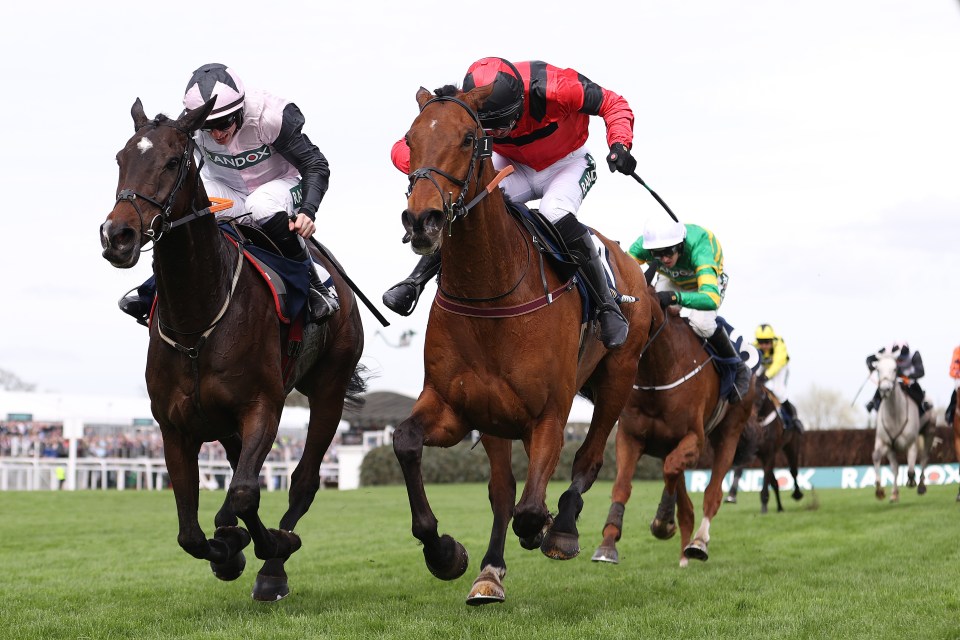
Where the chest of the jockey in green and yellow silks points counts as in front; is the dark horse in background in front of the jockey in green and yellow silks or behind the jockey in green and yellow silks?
behind

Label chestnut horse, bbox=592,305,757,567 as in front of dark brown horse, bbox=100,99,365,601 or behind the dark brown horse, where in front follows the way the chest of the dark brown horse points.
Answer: behind

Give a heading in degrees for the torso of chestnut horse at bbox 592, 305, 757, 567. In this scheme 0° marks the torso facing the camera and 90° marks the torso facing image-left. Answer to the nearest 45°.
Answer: approximately 45°

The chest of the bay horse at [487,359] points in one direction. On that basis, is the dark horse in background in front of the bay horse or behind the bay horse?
behind

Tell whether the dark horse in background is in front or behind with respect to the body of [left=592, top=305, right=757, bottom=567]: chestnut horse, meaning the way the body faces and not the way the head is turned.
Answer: behind

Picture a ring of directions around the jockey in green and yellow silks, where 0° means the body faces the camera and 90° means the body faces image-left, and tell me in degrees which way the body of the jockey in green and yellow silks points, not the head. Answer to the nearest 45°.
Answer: approximately 45°

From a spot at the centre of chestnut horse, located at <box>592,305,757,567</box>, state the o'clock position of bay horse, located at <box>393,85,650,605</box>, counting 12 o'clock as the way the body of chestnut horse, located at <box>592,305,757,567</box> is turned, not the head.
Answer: bay horse, located at <box>393,85,650,605</box> is roughly at 11 o'clock from chestnut horse, located at <box>592,305,757,567</box>.

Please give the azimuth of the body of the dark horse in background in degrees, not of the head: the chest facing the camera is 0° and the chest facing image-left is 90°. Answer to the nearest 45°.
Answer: approximately 45°

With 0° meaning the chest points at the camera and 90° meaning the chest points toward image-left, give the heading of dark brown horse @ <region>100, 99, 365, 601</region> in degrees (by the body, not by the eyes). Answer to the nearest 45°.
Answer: approximately 45°

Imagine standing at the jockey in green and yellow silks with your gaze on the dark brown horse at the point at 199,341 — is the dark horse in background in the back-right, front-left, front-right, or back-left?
back-right

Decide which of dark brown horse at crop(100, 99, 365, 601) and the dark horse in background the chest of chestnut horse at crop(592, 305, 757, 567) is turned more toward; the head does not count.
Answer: the dark brown horse
